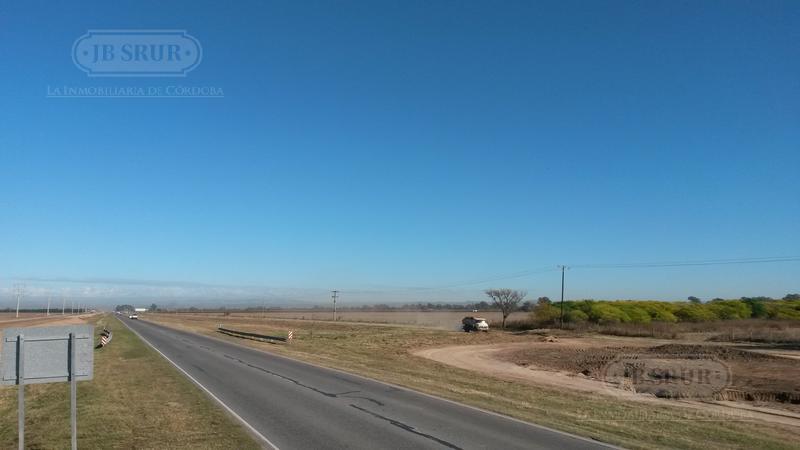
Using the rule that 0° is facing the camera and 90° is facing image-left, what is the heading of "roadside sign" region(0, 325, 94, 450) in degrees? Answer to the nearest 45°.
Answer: approximately 180°
